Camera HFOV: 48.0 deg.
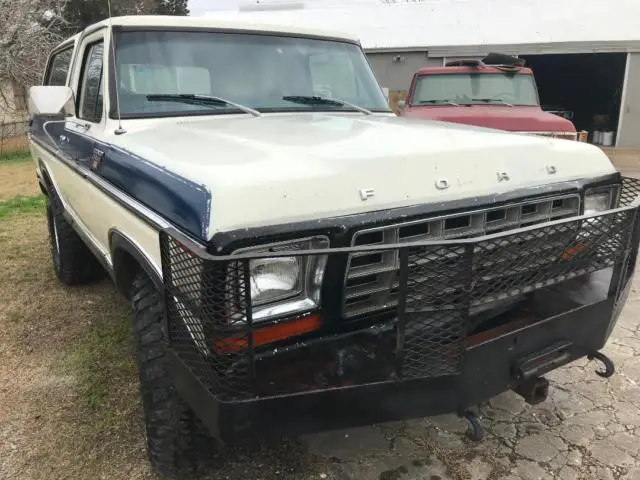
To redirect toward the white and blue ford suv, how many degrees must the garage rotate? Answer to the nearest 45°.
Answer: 0° — it already faces it

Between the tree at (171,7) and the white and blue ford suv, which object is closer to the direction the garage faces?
the white and blue ford suv

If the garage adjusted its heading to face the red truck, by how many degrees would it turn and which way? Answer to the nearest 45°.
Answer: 0° — it already faces it

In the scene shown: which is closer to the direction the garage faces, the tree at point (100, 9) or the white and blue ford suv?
the white and blue ford suv

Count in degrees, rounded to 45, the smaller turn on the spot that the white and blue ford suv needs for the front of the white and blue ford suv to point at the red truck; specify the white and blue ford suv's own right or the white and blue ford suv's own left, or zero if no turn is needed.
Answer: approximately 135° to the white and blue ford suv's own left

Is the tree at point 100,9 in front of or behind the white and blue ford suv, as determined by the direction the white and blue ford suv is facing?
behind

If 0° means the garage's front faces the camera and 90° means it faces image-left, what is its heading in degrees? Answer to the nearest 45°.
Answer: approximately 0°

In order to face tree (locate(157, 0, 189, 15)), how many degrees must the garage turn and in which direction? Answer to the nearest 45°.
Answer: approximately 135° to its right

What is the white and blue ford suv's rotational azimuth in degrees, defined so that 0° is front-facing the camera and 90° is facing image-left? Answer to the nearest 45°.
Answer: approximately 315°

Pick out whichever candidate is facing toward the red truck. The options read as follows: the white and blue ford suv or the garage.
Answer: the garage

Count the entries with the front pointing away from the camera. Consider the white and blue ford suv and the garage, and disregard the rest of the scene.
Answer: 0
